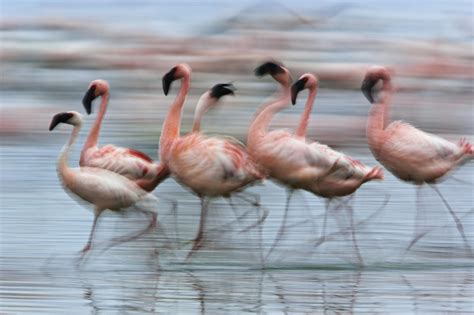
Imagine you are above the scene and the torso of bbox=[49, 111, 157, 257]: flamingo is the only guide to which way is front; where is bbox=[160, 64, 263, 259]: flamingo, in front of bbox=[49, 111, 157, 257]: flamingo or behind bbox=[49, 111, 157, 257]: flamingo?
behind

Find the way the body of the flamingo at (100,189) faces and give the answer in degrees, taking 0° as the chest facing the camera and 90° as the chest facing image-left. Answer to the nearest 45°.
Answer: approximately 90°

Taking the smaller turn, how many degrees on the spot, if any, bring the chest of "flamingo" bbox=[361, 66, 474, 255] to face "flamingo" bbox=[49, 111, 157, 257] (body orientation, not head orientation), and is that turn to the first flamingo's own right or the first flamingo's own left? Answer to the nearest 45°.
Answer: approximately 45° to the first flamingo's own left

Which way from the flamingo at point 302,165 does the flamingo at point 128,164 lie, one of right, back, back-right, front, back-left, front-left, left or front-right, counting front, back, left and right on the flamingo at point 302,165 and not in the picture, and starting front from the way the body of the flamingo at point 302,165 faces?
front

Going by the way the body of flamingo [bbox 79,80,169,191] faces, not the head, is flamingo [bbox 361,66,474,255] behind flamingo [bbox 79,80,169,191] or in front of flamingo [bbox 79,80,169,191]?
behind

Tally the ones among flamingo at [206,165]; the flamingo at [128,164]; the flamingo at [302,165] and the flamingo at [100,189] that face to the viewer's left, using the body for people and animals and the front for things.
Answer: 4

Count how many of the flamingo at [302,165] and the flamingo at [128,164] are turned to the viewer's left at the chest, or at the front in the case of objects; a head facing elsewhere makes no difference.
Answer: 2

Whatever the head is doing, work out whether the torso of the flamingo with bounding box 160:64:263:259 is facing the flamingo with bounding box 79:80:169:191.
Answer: yes

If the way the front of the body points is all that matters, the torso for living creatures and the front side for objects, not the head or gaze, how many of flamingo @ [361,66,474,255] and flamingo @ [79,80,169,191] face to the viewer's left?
2

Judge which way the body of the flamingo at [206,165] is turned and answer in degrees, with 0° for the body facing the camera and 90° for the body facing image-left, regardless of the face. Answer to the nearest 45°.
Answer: approximately 90°

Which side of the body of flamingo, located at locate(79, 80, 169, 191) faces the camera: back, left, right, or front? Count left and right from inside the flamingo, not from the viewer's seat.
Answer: left

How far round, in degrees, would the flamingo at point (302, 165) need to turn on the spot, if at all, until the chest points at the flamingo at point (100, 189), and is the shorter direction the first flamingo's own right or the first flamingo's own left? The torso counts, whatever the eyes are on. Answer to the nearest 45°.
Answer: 0° — it already faces it

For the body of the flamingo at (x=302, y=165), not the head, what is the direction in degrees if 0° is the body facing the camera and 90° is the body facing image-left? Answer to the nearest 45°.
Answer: approximately 90°
